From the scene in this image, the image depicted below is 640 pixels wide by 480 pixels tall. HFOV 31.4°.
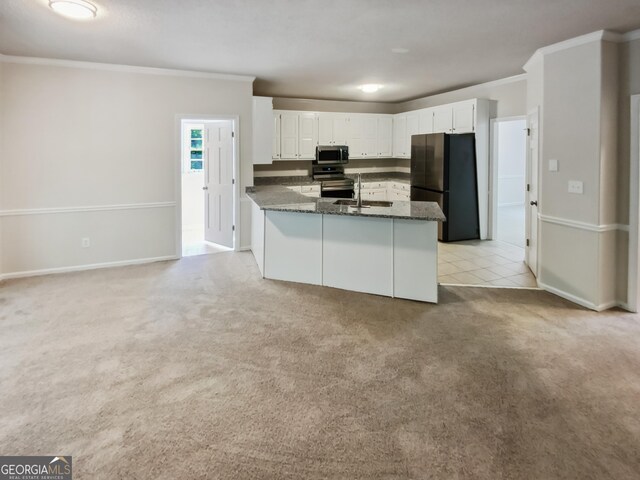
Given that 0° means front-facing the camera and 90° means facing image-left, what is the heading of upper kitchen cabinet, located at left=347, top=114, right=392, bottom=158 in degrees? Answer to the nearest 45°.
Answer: approximately 0°

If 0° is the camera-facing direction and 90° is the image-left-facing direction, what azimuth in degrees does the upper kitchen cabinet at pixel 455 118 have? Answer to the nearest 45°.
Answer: approximately 45°

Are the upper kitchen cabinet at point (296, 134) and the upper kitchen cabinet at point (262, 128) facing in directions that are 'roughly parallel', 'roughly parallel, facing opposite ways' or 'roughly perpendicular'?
roughly perpendicular

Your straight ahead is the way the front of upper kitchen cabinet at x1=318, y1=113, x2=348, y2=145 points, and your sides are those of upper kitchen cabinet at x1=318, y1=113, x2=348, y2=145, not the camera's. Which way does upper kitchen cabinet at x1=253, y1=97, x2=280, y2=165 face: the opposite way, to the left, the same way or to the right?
to the left

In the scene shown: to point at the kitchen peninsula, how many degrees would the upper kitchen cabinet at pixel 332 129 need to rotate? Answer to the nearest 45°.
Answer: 0° — it already faces it

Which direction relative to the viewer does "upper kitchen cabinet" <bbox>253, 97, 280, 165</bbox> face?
to the viewer's right

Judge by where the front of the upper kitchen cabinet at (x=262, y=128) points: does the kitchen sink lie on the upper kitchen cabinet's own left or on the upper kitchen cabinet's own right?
on the upper kitchen cabinet's own right
